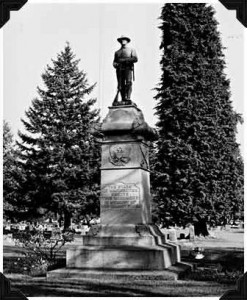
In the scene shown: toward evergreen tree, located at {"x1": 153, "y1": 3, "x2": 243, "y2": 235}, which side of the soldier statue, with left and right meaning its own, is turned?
back

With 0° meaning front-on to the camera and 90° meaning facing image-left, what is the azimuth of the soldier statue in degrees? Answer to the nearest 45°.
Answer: approximately 0°

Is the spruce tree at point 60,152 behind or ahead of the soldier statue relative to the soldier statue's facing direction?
behind
